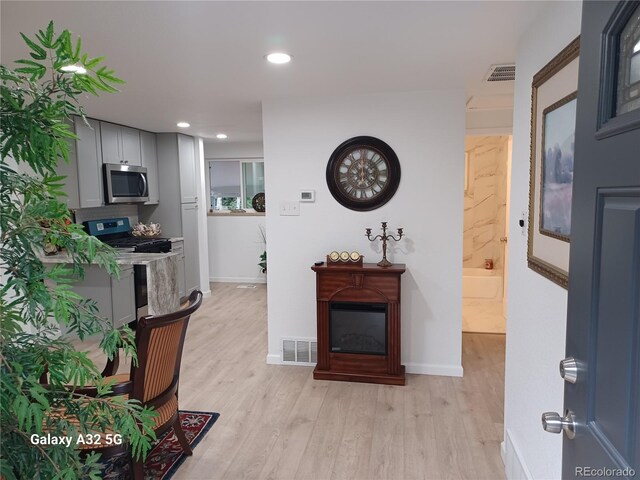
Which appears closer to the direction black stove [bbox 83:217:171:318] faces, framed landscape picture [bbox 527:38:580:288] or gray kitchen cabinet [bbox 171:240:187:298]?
the framed landscape picture

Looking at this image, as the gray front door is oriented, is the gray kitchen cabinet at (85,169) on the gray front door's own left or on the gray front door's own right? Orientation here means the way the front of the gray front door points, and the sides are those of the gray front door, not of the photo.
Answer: on the gray front door's own right

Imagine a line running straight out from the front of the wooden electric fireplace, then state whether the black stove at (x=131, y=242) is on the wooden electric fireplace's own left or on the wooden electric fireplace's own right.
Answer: on the wooden electric fireplace's own right

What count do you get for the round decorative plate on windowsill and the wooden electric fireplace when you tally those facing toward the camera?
2

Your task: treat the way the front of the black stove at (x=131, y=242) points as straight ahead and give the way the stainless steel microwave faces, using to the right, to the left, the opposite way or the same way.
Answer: the same way

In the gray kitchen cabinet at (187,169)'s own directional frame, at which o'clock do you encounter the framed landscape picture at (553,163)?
The framed landscape picture is roughly at 1 o'clock from the gray kitchen cabinet.

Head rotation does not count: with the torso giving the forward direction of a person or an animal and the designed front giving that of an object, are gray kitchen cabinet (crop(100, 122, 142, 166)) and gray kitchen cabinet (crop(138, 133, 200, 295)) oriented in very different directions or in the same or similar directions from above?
same or similar directions

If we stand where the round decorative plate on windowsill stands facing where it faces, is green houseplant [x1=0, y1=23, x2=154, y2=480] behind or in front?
in front

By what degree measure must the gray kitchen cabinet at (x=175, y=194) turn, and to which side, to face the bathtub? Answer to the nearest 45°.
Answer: approximately 45° to its left

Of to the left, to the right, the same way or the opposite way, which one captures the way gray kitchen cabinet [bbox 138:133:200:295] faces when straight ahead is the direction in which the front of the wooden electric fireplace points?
to the left

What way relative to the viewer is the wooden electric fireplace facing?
toward the camera

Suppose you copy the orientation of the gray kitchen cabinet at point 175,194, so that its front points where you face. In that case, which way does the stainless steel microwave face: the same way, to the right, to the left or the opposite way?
the same way

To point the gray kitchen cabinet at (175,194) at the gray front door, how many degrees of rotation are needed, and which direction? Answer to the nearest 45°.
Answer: approximately 45° to its right

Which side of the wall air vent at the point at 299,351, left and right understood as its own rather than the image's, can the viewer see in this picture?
front
